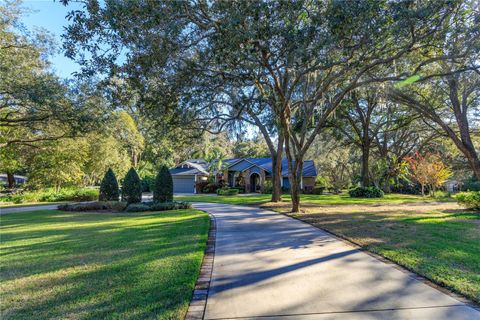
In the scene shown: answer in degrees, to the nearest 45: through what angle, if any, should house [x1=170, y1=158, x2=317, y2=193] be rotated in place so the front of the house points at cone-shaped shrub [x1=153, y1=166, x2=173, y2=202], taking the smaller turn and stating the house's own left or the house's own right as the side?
0° — it already faces it

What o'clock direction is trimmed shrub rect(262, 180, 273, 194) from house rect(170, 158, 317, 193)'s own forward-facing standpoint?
The trimmed shrub is roughly at 11 o'clock from the house.

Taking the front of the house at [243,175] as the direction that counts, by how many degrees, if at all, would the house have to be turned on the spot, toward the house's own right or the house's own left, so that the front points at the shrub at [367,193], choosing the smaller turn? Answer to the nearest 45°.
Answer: approximately 45° to the house's own left

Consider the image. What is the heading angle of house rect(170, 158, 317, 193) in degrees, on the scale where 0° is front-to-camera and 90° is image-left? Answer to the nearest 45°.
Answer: approximately 0°

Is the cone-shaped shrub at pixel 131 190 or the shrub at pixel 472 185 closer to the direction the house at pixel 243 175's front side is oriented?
the cone-shaped shrub

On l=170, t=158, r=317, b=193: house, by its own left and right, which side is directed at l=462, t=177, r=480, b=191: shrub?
left

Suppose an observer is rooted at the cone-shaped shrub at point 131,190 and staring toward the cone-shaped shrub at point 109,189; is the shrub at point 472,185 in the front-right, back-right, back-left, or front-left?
back-right

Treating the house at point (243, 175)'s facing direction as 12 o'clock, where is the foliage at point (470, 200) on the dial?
The foliage is roughly at 11 o'clock from the house.

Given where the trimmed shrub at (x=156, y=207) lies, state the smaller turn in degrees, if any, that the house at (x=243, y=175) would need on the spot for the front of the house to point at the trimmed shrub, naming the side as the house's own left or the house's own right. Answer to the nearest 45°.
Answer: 0° — it already faces it

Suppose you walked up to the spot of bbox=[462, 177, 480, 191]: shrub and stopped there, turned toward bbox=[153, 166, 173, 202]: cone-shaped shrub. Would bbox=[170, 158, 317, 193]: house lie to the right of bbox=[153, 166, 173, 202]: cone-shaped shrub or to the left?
right

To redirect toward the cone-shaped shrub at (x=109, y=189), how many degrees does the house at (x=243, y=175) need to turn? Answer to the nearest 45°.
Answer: approximately 45° to its right
